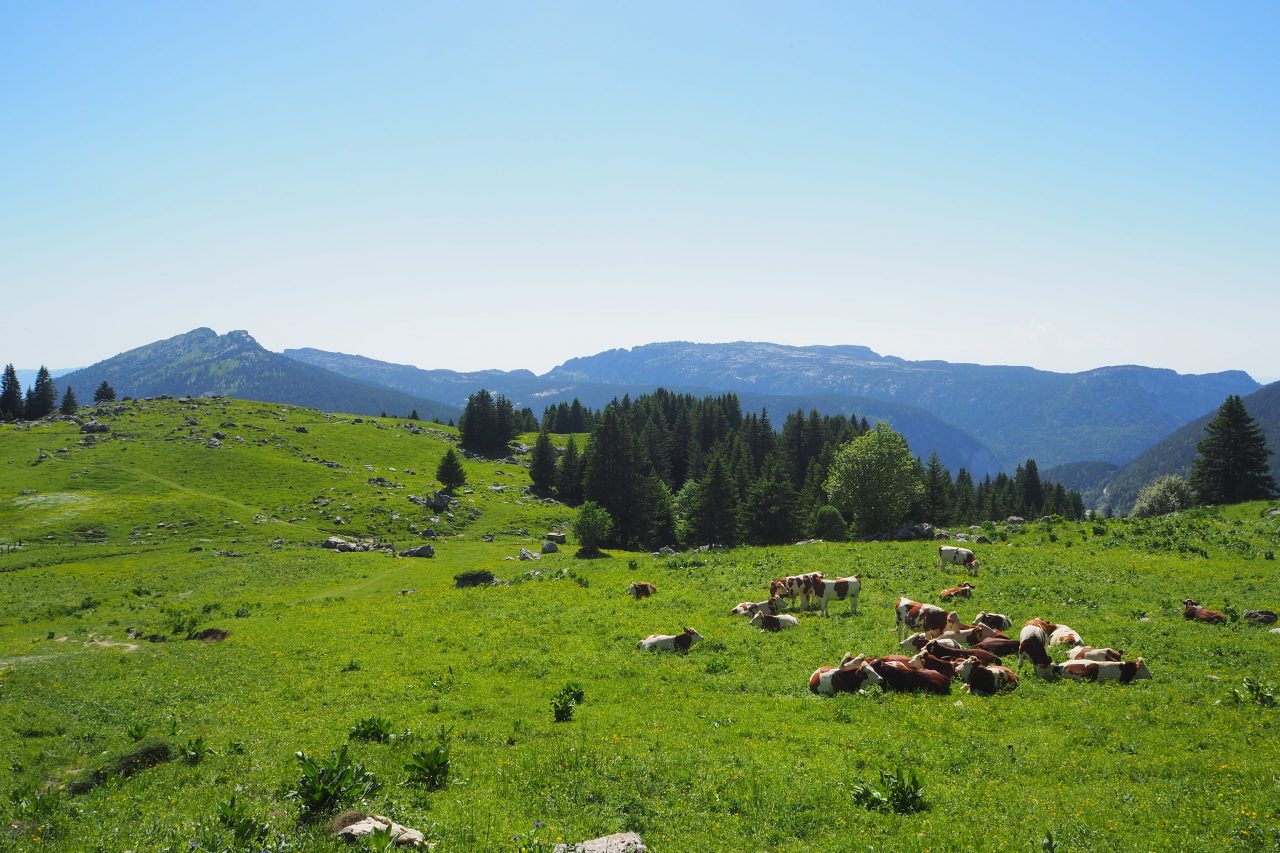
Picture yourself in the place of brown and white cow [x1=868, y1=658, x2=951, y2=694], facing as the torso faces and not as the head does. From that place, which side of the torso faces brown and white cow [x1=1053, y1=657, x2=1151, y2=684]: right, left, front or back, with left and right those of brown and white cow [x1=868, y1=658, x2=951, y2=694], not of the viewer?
back

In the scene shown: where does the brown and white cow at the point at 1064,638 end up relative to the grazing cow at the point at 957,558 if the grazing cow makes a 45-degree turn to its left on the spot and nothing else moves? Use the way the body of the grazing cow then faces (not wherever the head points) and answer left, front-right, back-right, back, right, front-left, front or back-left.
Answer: back-right

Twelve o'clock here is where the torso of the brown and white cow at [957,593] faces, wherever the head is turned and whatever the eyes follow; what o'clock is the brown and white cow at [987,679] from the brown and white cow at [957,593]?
the brown and white cow at [987,679] is roughly at 3 o'clock from the brown and white cow at [957,593].

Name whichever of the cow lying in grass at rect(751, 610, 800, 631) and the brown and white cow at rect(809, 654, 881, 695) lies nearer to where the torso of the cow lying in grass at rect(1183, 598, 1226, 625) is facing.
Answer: the cow lying in grass

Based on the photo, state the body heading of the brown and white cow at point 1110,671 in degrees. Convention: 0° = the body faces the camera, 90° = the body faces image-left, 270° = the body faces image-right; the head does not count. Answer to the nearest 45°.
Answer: approximately 270°

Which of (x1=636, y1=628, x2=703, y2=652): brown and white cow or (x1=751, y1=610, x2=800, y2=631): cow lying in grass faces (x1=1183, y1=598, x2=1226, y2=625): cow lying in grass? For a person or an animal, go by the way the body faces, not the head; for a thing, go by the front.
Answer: the brown and white cow

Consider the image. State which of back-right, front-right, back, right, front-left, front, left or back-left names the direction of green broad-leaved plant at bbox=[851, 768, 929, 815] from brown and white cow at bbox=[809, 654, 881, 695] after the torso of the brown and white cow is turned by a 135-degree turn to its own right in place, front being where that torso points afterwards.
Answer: front-left

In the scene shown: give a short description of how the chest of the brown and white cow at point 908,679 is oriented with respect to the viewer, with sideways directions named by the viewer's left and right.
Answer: facing to the left of the viewer

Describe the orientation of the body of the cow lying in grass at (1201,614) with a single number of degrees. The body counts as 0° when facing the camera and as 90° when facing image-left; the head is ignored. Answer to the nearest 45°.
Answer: approximately 90°

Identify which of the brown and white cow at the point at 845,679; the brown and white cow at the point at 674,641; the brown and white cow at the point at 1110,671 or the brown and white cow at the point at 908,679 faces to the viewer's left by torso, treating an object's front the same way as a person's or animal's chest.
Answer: the brown and white cow at the point at 908,679

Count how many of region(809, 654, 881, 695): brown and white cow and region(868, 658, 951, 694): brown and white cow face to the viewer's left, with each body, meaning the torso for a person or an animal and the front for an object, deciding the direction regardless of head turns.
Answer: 1

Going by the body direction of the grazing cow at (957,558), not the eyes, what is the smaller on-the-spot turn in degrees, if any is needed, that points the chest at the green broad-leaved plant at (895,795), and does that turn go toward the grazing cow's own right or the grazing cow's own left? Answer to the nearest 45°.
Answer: approximately 90° to the grazing cow's own right

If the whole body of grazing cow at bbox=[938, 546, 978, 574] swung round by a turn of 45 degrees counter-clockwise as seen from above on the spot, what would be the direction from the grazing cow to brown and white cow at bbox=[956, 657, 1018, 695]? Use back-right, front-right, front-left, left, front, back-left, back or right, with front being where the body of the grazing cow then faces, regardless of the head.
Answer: back-right

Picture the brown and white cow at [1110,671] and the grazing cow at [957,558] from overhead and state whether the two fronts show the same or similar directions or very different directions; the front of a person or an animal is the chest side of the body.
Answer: same or similar directions
